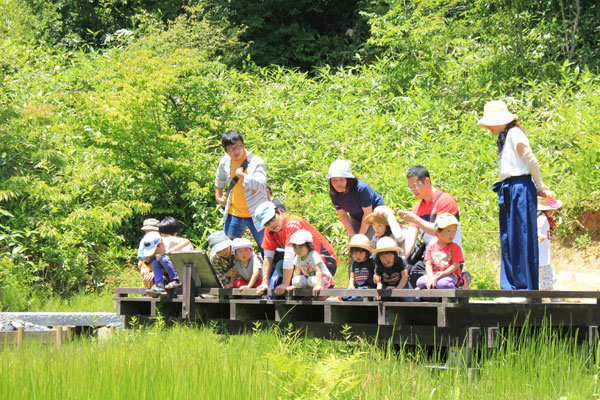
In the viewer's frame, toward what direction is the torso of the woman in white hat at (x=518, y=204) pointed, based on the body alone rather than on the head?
to the viewer's left

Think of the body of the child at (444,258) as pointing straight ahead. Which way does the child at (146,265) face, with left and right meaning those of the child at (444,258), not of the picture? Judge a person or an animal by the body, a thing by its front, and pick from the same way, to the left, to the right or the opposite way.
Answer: to the left

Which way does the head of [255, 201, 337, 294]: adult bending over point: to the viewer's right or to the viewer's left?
to the viewer's left

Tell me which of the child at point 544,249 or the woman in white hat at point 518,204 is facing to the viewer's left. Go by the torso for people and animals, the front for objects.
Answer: the woman in white hat

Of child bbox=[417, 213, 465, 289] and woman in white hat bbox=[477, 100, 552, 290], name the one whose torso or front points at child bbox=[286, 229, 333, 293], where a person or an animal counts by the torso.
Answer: the woman in white hat

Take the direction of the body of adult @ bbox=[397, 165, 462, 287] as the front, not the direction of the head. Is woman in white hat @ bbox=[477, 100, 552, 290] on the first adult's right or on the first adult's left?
on the first adult's left

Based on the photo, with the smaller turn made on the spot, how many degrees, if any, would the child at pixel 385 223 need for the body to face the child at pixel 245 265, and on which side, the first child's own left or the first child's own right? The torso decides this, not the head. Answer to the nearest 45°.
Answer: approximately 90° to the first child's own right
